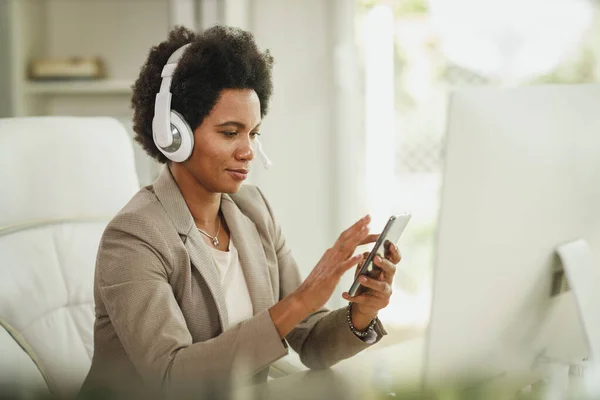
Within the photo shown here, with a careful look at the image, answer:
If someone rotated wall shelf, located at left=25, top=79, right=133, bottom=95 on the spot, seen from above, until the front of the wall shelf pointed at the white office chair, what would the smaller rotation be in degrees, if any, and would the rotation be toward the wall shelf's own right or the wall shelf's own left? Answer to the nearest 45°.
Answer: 0° — it already faces it

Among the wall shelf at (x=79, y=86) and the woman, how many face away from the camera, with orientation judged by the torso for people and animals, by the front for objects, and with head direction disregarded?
0

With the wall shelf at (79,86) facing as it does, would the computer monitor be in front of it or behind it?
in front

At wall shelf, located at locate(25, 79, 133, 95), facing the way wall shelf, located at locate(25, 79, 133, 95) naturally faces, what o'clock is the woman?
The woman is roughly at 12 o'clock from the wall shelf.

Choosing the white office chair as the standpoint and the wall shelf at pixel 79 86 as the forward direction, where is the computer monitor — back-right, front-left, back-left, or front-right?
back-right

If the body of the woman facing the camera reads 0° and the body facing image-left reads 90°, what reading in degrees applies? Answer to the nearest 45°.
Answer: approximately 315°

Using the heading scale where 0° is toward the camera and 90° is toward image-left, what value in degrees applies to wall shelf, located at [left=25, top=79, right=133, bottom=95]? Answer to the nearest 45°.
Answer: approximately 0°
